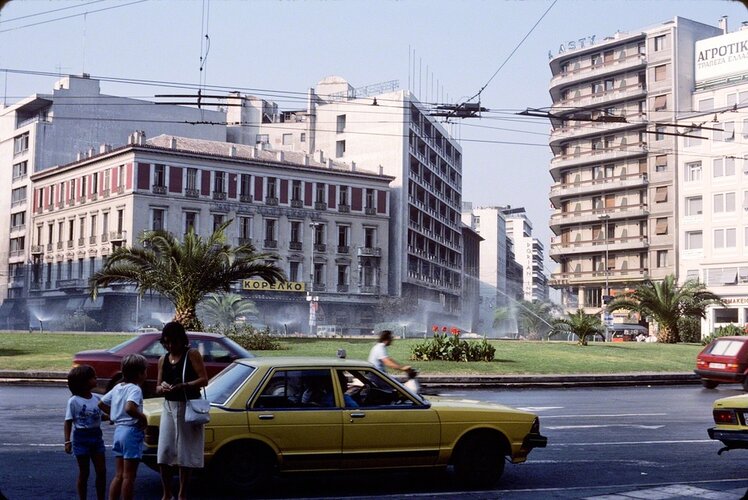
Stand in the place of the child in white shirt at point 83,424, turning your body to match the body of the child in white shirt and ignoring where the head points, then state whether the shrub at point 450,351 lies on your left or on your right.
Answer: on your left

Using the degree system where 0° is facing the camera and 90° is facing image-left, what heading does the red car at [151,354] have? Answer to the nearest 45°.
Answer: approximately 270°

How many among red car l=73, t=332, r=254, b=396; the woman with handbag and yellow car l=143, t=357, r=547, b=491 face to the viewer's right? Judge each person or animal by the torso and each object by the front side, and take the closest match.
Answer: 2

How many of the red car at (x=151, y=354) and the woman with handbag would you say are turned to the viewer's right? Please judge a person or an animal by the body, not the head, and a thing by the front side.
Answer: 1

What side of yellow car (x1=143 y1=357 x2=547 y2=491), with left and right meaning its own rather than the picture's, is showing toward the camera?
right

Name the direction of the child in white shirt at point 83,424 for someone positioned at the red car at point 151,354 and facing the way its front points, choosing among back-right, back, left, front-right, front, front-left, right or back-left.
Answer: right

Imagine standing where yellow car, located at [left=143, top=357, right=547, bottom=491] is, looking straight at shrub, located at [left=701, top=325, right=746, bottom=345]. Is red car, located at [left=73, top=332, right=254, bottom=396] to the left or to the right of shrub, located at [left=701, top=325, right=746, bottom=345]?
left

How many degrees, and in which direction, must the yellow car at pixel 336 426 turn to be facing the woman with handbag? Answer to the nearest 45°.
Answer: approximately 135° to its right

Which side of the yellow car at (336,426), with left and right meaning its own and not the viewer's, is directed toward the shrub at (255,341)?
left

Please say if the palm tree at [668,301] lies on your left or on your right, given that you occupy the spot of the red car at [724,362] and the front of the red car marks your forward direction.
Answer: on your left

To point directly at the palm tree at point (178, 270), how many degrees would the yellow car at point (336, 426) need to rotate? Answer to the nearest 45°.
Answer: approximately 90° to its left

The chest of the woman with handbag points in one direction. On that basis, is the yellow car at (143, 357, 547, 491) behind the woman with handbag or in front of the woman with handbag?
behind

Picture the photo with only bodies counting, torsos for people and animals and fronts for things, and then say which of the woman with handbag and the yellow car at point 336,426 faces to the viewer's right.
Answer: the yellow car

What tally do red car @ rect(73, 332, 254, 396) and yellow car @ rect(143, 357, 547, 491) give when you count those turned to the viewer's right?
2

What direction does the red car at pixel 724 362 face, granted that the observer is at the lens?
facing away from the viewer and to the right of the viewer
